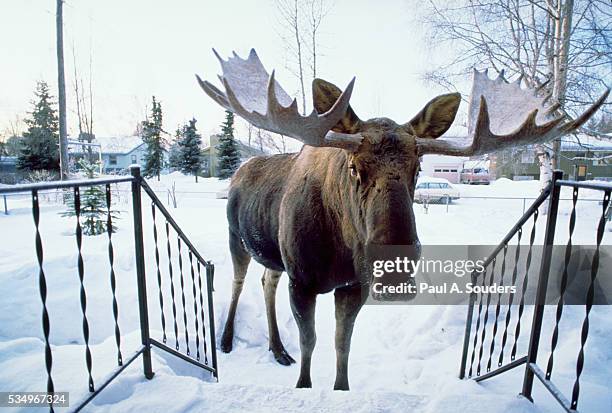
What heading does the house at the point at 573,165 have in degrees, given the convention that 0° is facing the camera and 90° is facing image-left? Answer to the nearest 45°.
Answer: approximately 0°

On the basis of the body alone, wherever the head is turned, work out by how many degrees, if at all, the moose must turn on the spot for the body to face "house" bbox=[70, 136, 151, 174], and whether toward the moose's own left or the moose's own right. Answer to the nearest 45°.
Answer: approximately 180°

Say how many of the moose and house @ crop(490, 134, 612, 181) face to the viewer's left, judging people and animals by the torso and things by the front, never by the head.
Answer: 0

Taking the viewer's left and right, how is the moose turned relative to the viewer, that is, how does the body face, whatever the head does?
facing the viewer and to the right of the viewer

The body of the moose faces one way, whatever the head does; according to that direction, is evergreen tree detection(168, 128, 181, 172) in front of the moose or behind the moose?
behind

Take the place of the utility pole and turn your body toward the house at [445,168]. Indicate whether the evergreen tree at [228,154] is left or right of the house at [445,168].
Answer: left

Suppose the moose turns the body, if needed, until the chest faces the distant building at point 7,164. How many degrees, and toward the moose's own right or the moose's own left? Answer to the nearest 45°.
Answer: approximately 180°

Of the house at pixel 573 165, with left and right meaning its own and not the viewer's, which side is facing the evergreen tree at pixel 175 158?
right

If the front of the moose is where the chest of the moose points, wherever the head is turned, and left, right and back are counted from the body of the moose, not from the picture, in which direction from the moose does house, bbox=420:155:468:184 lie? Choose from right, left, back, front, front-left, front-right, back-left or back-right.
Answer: back-left

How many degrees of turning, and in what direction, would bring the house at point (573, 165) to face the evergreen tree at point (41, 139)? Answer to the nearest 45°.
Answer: approximately 45° to its right

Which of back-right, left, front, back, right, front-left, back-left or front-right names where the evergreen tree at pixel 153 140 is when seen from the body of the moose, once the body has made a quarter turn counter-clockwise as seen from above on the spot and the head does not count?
left
